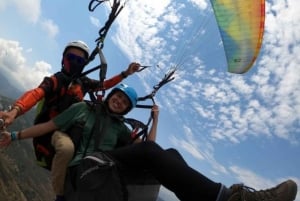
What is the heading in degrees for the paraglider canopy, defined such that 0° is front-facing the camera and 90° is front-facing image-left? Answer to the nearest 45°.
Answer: approximately 270°
